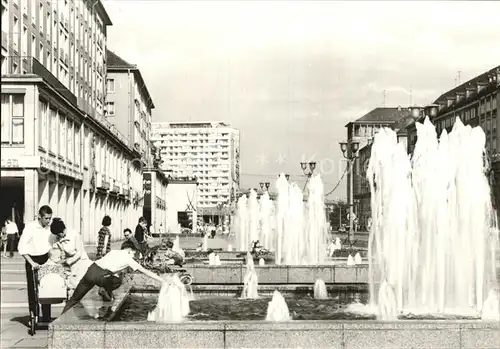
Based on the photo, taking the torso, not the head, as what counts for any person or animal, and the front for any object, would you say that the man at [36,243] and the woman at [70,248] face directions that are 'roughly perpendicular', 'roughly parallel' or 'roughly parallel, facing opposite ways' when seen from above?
roughly perpendicular

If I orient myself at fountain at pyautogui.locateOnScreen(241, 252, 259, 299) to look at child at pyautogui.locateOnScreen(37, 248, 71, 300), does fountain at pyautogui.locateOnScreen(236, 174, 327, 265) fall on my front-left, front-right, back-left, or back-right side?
back-right

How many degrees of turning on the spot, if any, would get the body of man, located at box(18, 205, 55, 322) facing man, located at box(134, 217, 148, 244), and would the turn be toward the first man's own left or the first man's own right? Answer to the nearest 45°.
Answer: approximately 135° to the first man's own left

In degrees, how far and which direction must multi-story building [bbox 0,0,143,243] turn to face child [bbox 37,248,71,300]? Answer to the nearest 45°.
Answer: approximately 90° to its right

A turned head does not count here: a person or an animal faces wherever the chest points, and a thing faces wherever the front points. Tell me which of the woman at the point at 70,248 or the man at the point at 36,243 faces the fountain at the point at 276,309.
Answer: the man

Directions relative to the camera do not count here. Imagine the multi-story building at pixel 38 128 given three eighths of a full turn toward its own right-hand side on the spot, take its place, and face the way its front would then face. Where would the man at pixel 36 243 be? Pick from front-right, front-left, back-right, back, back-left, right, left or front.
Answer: front-left

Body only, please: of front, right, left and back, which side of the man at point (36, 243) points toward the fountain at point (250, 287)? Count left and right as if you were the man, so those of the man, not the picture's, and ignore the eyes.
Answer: left

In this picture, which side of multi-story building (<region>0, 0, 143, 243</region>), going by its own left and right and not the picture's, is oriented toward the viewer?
right

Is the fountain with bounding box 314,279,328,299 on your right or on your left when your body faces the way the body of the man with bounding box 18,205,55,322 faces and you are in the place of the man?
on your left

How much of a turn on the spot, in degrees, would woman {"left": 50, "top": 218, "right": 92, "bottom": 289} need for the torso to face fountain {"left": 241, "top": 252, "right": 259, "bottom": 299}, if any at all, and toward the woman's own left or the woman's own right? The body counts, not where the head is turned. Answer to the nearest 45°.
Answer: approximately 180°
